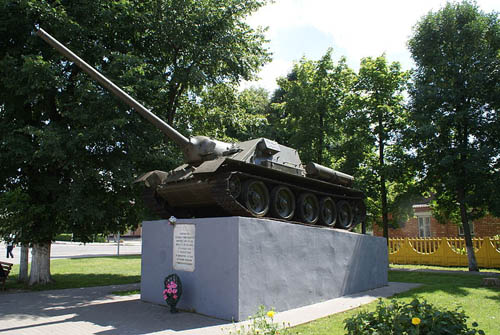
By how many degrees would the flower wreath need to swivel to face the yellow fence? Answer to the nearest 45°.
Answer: approximately 180°

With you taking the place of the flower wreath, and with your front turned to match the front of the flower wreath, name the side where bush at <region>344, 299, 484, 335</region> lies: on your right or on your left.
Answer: on your left

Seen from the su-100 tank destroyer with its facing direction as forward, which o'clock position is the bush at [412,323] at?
The bush is roughly at 10 o'clock from the su-100 tank destroyer.

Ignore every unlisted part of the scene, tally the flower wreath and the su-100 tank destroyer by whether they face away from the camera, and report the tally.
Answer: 0

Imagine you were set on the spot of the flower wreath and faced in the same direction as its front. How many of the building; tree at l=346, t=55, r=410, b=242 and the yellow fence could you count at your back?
3

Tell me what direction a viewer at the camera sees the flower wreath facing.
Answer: facing the viewer and to the left of the viewer

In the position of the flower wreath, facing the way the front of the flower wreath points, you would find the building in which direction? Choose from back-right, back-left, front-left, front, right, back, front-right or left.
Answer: back

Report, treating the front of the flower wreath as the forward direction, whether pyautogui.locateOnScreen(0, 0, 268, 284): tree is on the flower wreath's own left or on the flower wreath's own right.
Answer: on the flower wreath's own right

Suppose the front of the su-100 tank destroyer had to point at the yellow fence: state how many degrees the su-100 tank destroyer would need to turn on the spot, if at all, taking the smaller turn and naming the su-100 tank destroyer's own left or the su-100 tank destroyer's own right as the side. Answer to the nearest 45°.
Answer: approximately 180°
